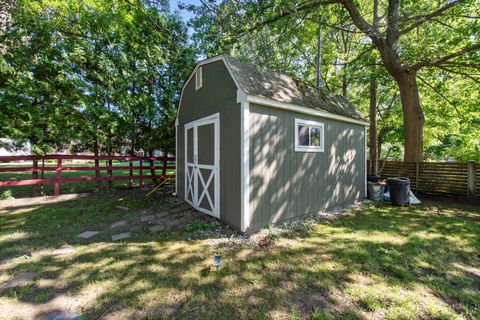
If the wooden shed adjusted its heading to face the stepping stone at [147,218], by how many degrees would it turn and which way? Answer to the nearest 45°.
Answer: approximately 45° to its right

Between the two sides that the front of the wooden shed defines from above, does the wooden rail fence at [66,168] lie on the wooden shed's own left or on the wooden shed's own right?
on the wooden shed's own right

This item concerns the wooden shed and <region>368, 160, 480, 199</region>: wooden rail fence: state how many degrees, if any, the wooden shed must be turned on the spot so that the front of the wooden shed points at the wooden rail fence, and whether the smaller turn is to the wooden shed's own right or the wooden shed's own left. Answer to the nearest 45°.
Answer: approximately 180°

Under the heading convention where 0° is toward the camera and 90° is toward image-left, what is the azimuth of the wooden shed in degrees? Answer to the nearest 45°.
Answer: approximately 45°

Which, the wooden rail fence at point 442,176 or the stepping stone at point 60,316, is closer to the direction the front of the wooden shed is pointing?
the stepping stone

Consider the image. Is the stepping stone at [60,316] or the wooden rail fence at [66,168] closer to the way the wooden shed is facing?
the stepping stone
